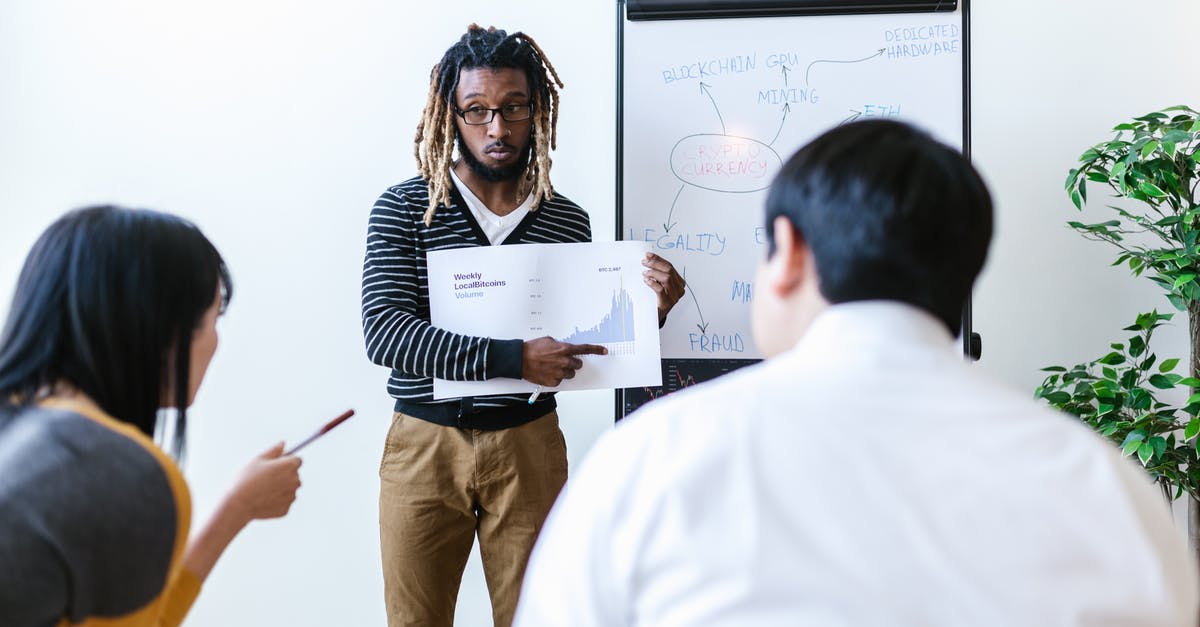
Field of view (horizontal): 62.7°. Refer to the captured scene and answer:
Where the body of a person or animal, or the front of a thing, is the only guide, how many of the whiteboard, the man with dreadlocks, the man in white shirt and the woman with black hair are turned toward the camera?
2

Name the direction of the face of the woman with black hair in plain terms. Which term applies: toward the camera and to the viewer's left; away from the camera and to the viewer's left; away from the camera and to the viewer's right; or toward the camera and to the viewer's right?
away from the camera and to the viewer's right

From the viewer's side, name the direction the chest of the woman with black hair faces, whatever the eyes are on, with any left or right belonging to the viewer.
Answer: facing away from the viewer and to the right of the viewer

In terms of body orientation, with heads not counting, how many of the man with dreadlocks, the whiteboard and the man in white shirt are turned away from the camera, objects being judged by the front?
1

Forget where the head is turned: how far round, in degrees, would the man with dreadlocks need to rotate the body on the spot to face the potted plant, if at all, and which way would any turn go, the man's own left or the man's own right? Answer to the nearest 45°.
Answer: approximately 90° to the man's own left

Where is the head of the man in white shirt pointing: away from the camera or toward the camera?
away from the camera

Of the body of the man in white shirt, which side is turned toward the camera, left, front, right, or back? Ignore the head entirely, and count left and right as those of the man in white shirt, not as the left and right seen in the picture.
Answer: back

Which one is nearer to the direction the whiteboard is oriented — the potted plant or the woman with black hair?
the woman with black hair

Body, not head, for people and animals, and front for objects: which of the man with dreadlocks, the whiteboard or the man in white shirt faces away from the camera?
the man in white shirt

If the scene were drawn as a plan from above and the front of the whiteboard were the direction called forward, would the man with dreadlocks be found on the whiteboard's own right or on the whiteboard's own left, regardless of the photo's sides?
on the whiteboard's own right

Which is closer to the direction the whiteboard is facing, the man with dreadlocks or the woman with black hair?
the woman with black hair

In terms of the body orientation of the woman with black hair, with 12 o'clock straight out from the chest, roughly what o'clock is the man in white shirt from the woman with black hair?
The man in white shirt is roughly at 3 o'clock from the woman with black hair.

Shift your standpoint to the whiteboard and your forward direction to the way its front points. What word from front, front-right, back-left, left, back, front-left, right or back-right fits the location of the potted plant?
left

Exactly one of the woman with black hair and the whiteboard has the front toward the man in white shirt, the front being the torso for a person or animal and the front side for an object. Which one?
the whiteboard

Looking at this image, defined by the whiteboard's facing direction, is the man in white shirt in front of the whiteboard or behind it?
in front
